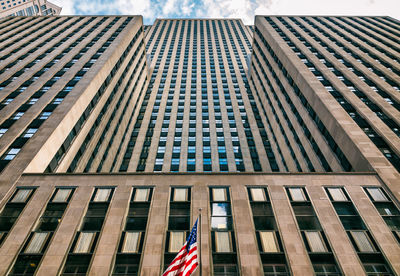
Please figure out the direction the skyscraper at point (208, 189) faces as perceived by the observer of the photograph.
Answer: facing the viewer
